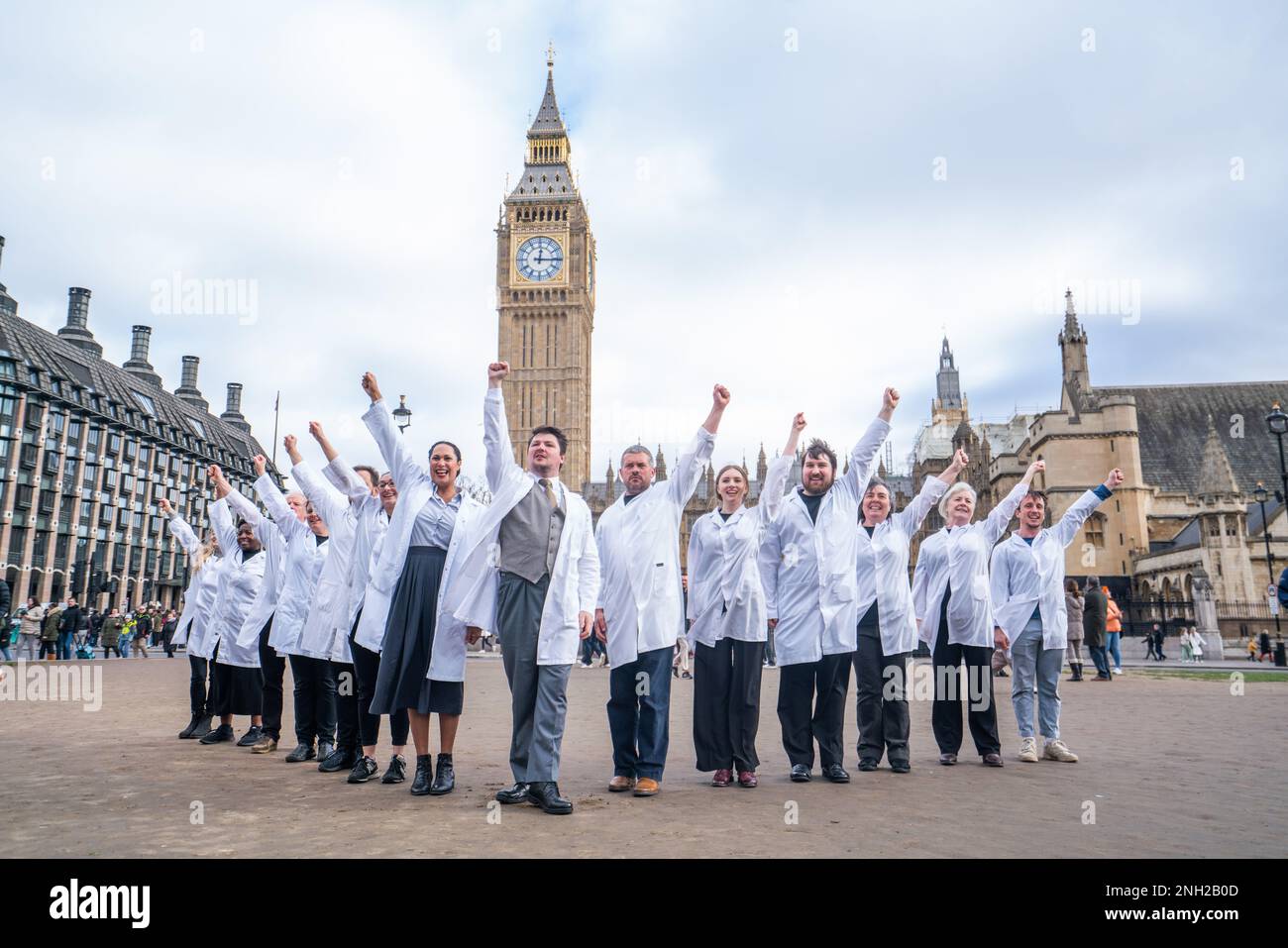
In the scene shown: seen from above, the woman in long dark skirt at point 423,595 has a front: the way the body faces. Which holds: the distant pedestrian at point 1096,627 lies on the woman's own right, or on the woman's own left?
on the woman's own left

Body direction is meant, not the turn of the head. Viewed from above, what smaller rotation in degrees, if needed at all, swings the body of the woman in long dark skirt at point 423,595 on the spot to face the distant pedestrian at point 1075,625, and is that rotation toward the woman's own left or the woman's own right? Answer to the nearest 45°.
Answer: approximately 135° to the woman's own left

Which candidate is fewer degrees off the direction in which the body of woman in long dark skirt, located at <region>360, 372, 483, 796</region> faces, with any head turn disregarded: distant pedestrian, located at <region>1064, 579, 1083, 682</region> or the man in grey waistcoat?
the man in grey waistcoat

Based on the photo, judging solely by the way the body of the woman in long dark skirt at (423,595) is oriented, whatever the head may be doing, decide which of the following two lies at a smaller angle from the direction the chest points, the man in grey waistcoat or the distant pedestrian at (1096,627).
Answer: the man in grey waistcoat

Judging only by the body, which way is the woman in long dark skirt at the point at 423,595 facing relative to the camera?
toward the camera

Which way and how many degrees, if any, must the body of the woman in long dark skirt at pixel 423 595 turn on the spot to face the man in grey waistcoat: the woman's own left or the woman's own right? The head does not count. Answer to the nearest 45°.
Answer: approximately 45° to the woman's own left
